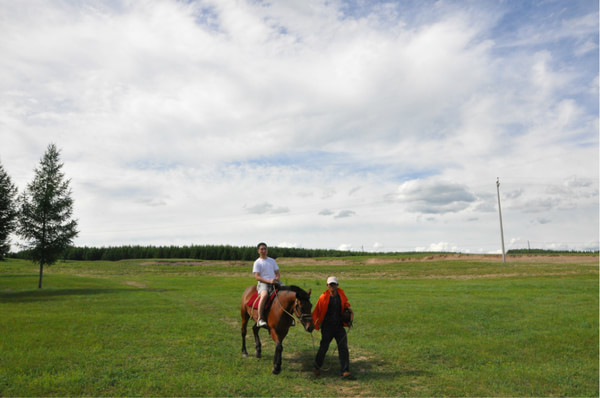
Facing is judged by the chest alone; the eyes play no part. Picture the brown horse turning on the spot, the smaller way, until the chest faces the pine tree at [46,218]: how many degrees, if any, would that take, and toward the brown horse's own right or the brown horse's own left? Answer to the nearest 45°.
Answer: approximately 180°

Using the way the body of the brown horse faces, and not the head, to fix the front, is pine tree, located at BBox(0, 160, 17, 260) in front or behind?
behind

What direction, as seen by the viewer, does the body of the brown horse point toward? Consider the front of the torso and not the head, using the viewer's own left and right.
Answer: facing the viewer and to the right of the viewer
